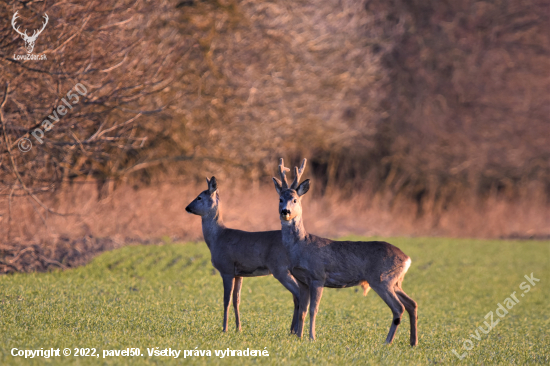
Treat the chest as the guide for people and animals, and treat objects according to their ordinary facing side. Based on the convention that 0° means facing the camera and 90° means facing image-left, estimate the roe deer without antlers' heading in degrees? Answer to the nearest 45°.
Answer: approximately 90°

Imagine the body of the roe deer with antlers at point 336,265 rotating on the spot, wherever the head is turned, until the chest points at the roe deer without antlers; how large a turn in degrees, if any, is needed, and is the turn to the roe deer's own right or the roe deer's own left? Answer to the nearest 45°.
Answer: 0° — it already faces it

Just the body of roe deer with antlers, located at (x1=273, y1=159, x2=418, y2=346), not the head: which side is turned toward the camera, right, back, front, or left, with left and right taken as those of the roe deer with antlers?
left

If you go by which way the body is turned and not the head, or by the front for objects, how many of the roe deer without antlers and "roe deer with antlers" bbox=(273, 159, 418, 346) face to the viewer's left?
2

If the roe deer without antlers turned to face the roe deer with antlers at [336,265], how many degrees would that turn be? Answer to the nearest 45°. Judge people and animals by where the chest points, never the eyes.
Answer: approximately 135° to its left
